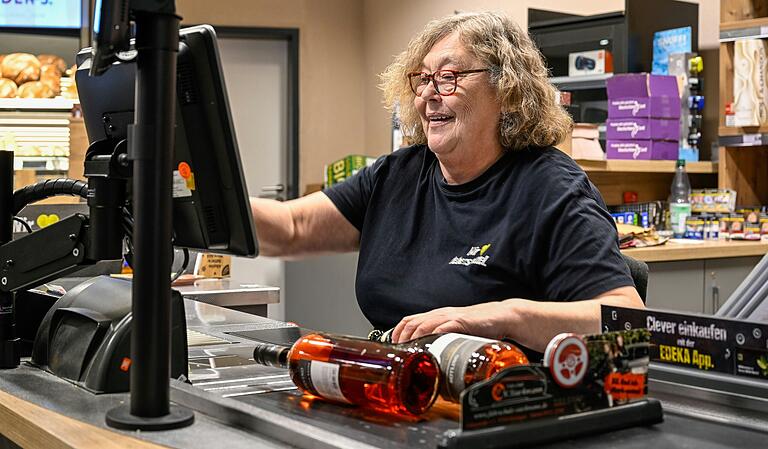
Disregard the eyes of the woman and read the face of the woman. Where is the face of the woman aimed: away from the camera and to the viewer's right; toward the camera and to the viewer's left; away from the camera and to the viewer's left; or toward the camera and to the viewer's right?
toward the camera and to the viewer's left

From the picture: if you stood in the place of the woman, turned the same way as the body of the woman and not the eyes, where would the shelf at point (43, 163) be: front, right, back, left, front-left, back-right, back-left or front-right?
right

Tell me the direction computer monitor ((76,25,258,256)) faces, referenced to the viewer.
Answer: facing away from the viewer and to the right of the viewer

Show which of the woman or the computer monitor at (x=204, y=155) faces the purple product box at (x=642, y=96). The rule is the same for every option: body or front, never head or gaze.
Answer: the computer monitor

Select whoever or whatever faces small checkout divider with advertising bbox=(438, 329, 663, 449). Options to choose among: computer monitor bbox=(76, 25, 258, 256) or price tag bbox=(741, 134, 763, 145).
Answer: the price tag

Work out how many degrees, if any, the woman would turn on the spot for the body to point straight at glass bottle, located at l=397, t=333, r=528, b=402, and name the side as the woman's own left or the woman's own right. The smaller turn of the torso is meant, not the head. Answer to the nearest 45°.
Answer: approximately 45° to the woman's own left

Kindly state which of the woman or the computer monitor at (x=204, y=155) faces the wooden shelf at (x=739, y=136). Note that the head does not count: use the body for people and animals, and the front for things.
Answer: the computer monitor

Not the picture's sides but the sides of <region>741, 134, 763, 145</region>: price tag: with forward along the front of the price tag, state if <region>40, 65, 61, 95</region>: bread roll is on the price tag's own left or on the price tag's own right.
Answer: on the price tag's own right

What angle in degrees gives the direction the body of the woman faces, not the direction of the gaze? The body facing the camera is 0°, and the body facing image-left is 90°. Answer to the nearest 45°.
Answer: approximately 45°

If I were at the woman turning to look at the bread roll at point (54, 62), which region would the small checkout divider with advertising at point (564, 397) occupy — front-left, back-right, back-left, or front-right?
back-left

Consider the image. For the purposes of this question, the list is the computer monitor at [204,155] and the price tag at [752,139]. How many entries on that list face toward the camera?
1

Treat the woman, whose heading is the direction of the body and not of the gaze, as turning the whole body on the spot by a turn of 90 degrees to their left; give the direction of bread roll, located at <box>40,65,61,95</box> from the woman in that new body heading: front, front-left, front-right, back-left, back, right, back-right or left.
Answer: back

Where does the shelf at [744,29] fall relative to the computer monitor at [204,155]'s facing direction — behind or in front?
in front
